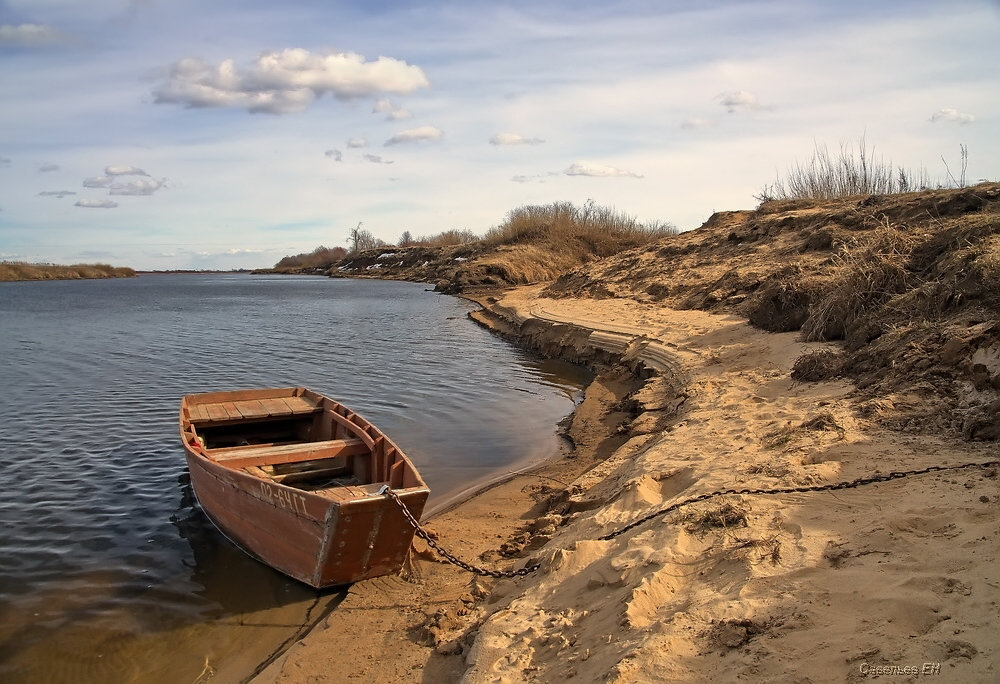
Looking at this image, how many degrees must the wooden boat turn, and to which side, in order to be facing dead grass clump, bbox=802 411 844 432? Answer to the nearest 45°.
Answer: approximately 45° to its left

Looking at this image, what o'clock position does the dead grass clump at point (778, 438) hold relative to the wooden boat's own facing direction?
The dead grass clump is roughly at 11 o'clock from the wooden boat.

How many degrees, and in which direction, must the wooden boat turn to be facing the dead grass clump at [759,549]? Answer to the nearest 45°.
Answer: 0° — it already faces it

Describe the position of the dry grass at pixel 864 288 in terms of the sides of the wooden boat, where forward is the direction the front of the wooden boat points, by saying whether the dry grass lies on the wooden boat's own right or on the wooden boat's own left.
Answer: on the wooden boat's own left

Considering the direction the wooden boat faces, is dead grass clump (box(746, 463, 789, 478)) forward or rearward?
forward

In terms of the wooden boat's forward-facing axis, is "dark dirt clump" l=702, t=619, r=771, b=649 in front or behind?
in front

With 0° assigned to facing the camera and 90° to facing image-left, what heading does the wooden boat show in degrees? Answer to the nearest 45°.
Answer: approximately 315°

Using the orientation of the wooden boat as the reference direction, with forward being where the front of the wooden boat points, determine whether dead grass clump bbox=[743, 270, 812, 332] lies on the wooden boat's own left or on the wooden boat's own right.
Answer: on the wooden boat's own left
